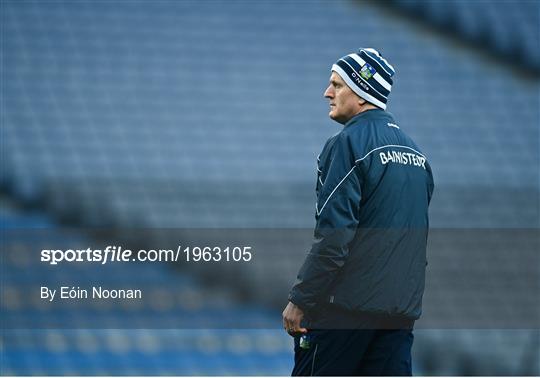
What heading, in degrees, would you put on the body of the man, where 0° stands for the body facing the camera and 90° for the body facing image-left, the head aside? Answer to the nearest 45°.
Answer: approximately 135°

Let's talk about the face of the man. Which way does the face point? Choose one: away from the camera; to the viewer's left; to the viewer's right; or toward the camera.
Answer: to the viewer's left
